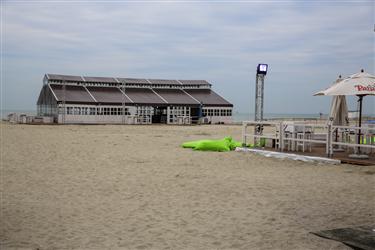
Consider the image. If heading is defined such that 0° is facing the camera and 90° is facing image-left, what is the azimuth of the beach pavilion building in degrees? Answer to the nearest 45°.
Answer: approximately 0°

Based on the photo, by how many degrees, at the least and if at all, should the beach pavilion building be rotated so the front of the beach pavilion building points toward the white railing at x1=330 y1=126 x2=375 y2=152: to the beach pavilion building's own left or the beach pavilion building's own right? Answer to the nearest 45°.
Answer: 0° — it already faces it
